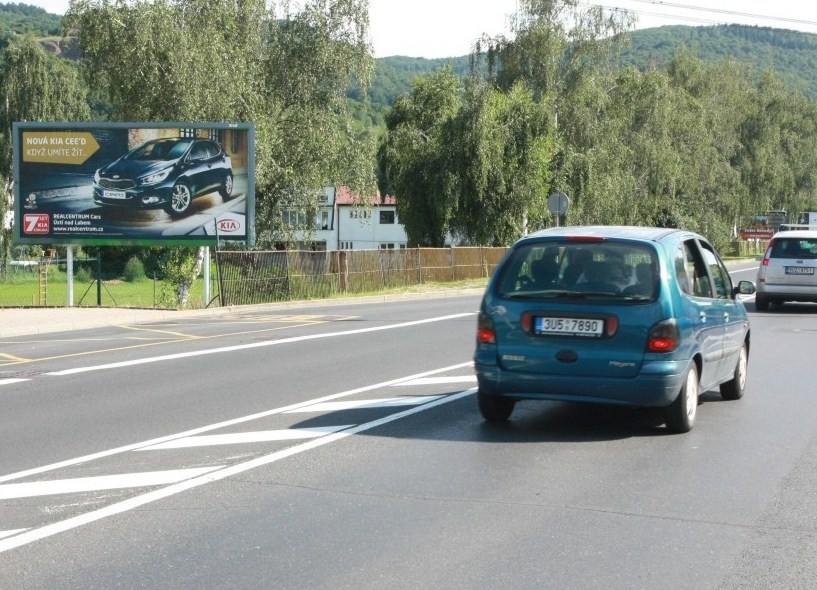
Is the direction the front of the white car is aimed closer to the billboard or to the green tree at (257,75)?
the green tree

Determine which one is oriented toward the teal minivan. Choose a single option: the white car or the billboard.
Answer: the billboard

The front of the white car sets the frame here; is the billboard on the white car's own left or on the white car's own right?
on the white car's own left

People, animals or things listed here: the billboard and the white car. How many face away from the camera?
1

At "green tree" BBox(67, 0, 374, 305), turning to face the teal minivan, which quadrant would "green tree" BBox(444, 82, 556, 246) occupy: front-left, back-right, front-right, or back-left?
back-left

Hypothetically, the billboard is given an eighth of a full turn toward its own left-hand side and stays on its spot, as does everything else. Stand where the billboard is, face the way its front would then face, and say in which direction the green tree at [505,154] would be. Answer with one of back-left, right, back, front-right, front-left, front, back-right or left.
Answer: left

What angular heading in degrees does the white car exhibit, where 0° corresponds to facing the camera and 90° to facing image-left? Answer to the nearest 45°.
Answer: approximately 180°

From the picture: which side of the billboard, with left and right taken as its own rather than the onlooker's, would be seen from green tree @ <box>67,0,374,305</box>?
back

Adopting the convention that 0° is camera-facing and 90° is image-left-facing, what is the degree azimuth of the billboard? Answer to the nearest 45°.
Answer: approximately 0°

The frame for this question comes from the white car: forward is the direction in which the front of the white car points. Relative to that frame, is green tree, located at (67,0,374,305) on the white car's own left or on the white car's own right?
on the white car's own left

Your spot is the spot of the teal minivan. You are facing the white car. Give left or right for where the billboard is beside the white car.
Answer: left

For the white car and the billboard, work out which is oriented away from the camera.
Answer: the white car
